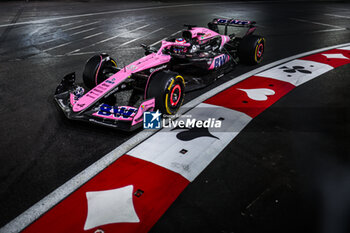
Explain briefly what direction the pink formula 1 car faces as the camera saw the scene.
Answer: facing the viewer and to the left of the viewer
